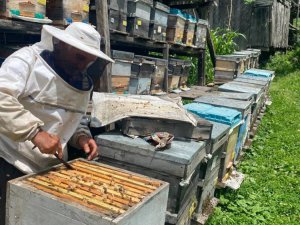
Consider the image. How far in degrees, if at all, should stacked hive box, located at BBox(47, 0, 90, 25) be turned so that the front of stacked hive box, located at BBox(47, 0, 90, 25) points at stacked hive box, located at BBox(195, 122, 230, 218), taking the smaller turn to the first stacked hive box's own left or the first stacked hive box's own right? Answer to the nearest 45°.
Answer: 0° — it already faces it

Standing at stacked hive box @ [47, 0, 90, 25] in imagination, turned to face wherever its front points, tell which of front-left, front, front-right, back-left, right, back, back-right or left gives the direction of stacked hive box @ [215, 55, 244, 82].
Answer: left

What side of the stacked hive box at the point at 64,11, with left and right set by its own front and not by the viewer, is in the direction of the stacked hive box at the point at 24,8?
right

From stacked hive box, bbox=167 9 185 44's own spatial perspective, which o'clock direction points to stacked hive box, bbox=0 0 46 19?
stacked hive box, bbox=0 0 46 19 is roughly at 2 o'clock from stacked hive box, bbox=167 9 185 44.

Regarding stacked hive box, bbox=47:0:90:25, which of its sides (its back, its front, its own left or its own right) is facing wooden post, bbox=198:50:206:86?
left

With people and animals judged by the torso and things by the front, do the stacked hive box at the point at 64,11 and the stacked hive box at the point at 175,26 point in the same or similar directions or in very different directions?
same or similar directions

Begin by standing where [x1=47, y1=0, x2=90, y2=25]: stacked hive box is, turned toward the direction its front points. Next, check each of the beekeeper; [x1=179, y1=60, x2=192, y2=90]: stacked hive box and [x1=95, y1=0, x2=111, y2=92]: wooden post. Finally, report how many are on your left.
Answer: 2

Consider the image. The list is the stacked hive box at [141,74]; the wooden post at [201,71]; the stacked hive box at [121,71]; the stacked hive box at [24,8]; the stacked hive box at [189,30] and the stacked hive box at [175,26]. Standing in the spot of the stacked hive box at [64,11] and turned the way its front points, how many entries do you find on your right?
1

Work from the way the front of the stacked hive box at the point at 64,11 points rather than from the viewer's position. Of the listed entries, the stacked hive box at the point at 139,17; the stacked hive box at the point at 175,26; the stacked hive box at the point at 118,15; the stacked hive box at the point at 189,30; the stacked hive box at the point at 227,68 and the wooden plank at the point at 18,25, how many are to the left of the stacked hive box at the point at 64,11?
5

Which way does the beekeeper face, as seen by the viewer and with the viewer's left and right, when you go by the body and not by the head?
facing the viewer and to the right of the viewer

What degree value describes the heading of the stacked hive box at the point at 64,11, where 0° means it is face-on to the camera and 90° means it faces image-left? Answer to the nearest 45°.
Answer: approximately 315°

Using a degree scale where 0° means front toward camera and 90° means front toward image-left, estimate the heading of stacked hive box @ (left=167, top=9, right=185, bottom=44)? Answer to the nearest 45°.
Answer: approximately 315°

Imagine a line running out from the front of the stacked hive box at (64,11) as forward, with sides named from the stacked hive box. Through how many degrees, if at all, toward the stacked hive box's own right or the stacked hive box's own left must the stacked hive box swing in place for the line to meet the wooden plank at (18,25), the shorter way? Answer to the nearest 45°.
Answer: approximately 90° to the stacked hive box's own right

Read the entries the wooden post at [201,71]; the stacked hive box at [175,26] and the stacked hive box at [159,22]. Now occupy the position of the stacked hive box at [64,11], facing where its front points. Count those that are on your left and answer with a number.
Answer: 3

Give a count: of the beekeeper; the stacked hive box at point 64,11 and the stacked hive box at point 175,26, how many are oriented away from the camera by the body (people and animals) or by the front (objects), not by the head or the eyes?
0
